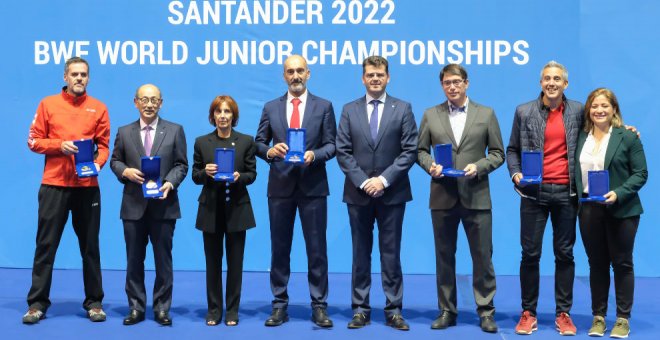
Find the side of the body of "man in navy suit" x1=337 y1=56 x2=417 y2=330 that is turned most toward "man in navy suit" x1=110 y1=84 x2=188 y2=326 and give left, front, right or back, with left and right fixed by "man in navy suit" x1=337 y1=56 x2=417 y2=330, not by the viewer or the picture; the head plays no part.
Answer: right

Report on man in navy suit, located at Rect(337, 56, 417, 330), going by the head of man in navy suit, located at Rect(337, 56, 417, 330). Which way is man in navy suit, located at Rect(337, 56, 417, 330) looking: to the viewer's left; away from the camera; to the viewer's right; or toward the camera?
toward the camera

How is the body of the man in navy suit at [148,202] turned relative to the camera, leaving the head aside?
toward the camera

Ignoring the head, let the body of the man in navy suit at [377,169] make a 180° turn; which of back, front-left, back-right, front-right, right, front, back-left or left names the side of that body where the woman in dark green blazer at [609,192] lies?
right

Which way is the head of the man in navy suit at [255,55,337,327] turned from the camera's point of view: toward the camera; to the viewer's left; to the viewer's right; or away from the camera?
toward the camera

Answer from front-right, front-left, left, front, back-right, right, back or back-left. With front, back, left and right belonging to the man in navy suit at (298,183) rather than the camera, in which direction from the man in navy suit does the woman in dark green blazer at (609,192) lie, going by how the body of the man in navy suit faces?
left

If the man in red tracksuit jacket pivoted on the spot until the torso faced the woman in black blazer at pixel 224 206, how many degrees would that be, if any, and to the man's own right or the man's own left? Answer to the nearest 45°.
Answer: approximately 45° to the man's own left

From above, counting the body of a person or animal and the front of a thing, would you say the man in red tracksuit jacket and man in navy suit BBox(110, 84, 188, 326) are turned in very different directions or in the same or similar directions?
same or similar directions

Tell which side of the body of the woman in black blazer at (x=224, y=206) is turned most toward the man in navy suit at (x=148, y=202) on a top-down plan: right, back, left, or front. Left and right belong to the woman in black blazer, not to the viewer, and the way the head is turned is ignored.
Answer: right

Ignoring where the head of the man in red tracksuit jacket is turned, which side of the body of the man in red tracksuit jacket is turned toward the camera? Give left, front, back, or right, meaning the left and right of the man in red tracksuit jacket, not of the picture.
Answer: front

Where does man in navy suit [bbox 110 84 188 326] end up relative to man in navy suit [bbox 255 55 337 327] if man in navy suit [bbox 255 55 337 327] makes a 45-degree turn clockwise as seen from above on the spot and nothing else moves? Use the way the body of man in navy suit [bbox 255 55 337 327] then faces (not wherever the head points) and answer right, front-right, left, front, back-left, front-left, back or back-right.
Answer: front-right

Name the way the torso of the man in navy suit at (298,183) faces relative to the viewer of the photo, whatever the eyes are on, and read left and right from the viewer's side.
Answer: facing the viewer

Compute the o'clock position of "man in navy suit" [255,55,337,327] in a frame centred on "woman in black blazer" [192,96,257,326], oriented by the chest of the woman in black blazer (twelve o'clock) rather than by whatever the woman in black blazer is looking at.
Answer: The man in navy suit is roughly at 9 o'clock from the woman in black blazer.
